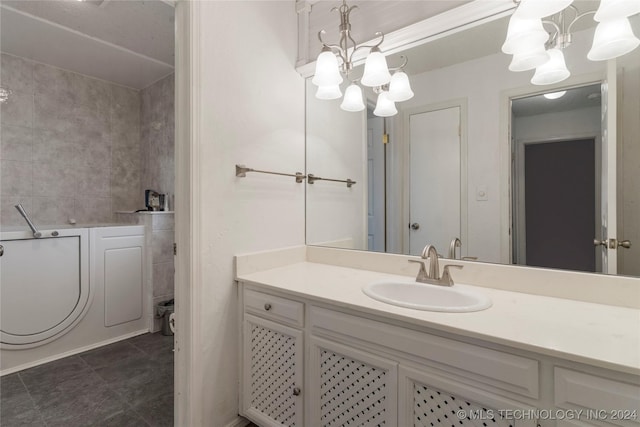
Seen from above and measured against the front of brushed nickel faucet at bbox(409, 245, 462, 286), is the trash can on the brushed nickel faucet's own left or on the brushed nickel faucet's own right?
on the brushed nickel faucet's own right

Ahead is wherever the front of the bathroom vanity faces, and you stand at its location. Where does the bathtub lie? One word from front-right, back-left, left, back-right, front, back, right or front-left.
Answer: front-right

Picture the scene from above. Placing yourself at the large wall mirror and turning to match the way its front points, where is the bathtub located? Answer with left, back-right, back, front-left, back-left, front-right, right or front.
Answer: front-right

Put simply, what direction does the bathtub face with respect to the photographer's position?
facing the viewer and to the right of the viewer

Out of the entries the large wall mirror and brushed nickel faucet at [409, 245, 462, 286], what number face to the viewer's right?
0

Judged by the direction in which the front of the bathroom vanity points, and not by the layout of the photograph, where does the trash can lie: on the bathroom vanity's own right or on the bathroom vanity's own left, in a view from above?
on the bathroom vanity's own right

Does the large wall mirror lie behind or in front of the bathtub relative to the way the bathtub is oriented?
in front

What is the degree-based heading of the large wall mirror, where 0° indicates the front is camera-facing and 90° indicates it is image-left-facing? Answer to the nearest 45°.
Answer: approximately 45°

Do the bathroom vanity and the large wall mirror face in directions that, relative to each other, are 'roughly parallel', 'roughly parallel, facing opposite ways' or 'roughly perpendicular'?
roughly parallel

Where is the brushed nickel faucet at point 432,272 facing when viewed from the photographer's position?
facing the viewer and to the left of the viewer
